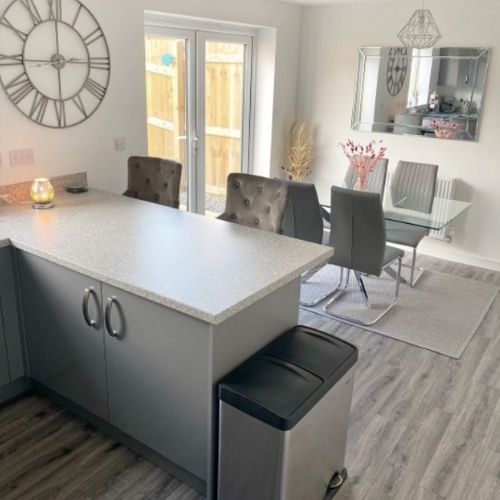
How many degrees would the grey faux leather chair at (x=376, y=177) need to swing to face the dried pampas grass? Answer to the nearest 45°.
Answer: approximately 90° to its right

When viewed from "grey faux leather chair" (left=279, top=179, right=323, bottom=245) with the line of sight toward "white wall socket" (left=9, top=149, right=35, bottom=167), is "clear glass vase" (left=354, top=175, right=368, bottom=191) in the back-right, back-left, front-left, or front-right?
back-right

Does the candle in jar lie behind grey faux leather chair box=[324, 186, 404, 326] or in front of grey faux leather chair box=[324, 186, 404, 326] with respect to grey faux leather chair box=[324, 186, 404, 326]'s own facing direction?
behind

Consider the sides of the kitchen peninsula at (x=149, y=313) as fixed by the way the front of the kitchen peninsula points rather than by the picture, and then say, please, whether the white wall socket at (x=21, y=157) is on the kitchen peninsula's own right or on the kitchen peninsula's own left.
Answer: on the kitchen peninsula's own right

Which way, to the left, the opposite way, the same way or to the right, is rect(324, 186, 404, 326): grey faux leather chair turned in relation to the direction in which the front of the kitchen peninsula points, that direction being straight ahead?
the opposite way

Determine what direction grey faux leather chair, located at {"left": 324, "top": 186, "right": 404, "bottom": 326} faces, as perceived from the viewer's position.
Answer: facing away from the viewer and to the right of the viewer

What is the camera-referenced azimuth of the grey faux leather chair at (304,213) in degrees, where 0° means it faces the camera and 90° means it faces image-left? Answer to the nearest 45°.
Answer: approximately 225°

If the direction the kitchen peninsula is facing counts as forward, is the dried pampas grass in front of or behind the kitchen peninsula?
behind
